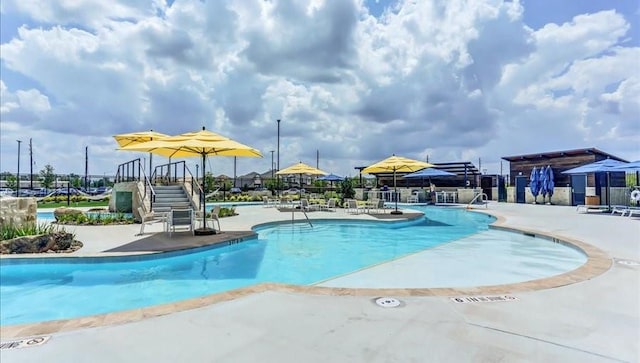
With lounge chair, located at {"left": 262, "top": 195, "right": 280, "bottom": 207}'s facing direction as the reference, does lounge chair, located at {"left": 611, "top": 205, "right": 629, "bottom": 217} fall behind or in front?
in front

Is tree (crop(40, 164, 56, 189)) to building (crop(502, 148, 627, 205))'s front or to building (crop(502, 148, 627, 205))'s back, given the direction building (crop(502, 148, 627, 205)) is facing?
to the front

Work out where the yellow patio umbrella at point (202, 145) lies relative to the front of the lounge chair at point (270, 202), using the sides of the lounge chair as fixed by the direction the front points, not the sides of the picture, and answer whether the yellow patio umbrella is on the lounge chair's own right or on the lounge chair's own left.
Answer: on the lounge chair's own right

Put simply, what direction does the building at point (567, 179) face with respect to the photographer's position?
facing the viewer and to the left of the viewer

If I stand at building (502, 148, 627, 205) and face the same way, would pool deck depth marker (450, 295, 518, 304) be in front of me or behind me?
in front

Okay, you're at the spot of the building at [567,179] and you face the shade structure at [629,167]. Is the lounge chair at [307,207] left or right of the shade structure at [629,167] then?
right

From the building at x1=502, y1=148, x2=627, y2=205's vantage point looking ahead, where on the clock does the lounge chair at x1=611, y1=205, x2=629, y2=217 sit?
The lounge chair is roughly at 10 o'clock from the building.

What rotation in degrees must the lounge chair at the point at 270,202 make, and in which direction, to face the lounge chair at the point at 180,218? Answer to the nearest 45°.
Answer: approximately 90° to its right
